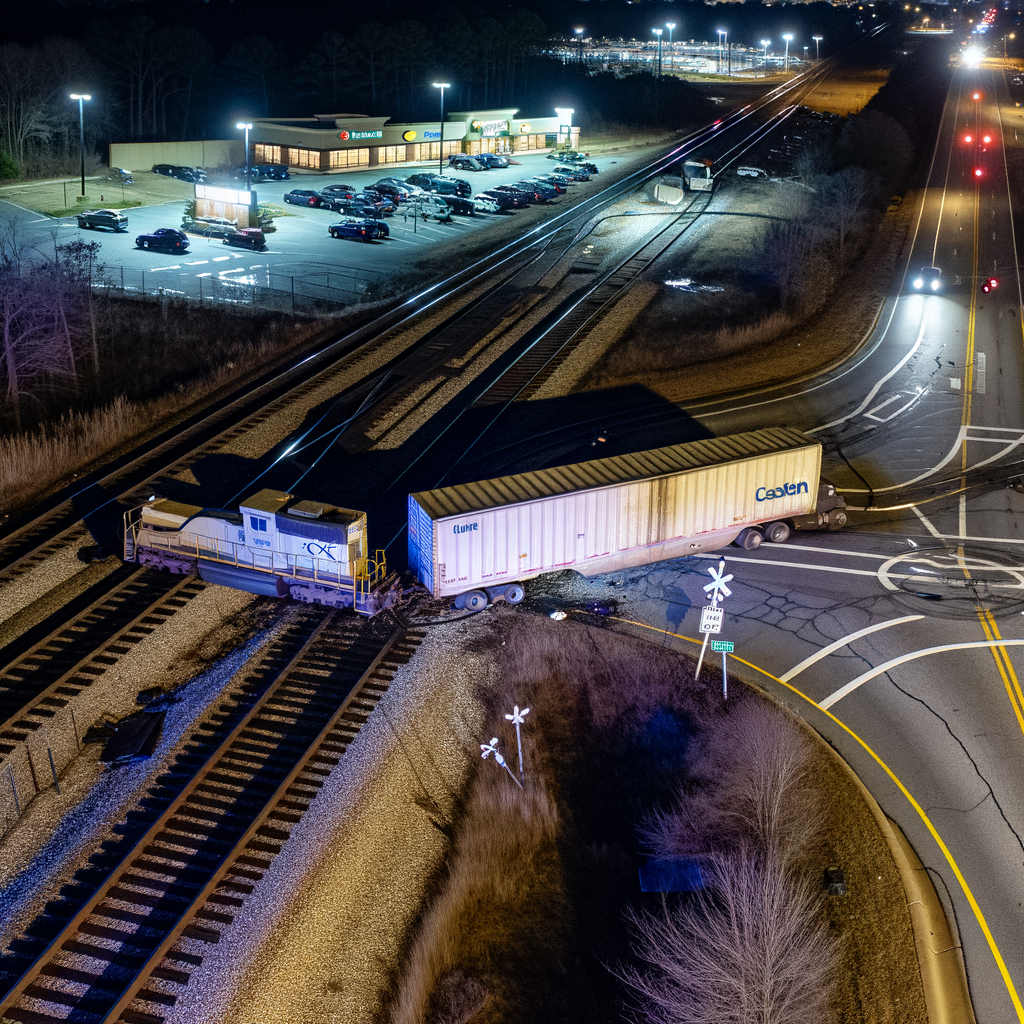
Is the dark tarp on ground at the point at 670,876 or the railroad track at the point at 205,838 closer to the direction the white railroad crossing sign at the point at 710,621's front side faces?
the dark tarp on ground

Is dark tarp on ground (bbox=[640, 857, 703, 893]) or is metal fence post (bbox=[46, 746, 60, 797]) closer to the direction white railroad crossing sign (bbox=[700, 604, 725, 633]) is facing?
the dark tarp on ground

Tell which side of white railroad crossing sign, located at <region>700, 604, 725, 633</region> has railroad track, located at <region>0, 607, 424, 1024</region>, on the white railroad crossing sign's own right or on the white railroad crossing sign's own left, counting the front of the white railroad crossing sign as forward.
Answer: on the white railroad crossing sign's own right

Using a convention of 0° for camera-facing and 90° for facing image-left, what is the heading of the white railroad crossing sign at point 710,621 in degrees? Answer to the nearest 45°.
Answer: approximately 0°

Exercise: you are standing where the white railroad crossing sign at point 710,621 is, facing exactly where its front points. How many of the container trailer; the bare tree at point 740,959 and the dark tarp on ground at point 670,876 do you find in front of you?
2

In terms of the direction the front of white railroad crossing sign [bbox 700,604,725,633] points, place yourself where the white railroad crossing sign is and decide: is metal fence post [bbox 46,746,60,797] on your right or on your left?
on your right

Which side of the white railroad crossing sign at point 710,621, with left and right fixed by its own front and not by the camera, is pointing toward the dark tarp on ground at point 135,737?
right

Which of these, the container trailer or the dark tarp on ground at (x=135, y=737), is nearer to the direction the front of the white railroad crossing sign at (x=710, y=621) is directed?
the dark tarp on ground

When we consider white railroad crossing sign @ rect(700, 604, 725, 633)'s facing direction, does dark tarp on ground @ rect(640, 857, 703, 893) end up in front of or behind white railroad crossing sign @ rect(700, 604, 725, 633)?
in front

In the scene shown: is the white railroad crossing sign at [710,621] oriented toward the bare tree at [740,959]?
yes
